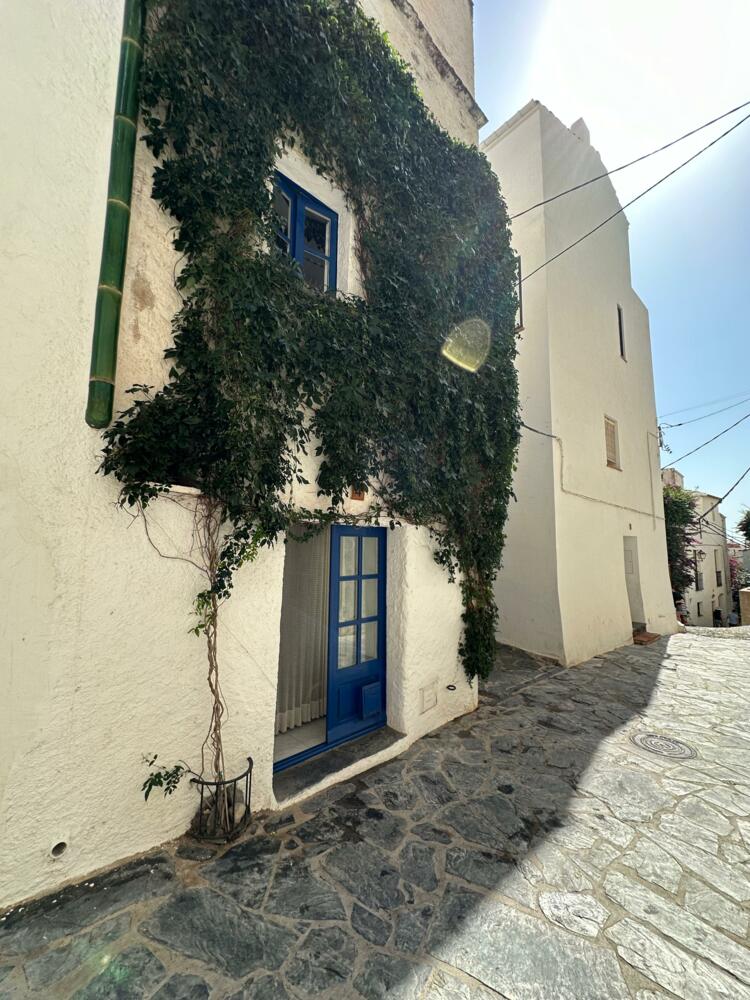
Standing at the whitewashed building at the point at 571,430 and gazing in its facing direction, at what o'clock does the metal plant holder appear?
The metal plant holder is roughly at 2 o'clock from the whitewashed building.

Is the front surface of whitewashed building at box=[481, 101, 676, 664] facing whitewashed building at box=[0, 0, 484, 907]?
no

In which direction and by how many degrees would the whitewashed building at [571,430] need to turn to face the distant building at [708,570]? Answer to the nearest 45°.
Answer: approximately 135° to its left

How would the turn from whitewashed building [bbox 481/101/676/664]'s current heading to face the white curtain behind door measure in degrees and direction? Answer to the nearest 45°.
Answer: approximately 90° to its right

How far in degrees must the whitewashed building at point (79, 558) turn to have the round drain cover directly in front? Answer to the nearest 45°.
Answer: approximately 45° to its left

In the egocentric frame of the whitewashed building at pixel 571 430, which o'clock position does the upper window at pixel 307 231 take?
The upper window is roughly at 2 o'clock from the whitewashed building.

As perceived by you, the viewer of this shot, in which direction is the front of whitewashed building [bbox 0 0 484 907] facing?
facing the viewer and to the right of the viewer

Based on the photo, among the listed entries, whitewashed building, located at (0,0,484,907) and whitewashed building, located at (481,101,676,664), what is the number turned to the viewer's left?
0

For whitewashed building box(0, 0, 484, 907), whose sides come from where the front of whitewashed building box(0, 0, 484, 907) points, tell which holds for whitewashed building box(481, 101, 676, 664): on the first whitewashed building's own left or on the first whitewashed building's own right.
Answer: on the first whitewashed building's own left

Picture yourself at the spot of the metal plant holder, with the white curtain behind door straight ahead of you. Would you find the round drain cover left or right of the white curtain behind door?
right

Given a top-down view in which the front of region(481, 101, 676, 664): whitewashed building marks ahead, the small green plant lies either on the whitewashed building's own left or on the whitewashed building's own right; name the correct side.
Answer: on the whitewashed building's own right

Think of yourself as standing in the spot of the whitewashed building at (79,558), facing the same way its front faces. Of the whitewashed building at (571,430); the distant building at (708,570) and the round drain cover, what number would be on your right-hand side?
0

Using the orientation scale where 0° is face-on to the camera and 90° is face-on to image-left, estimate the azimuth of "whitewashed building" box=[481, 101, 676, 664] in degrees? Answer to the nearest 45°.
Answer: approximately 315°
